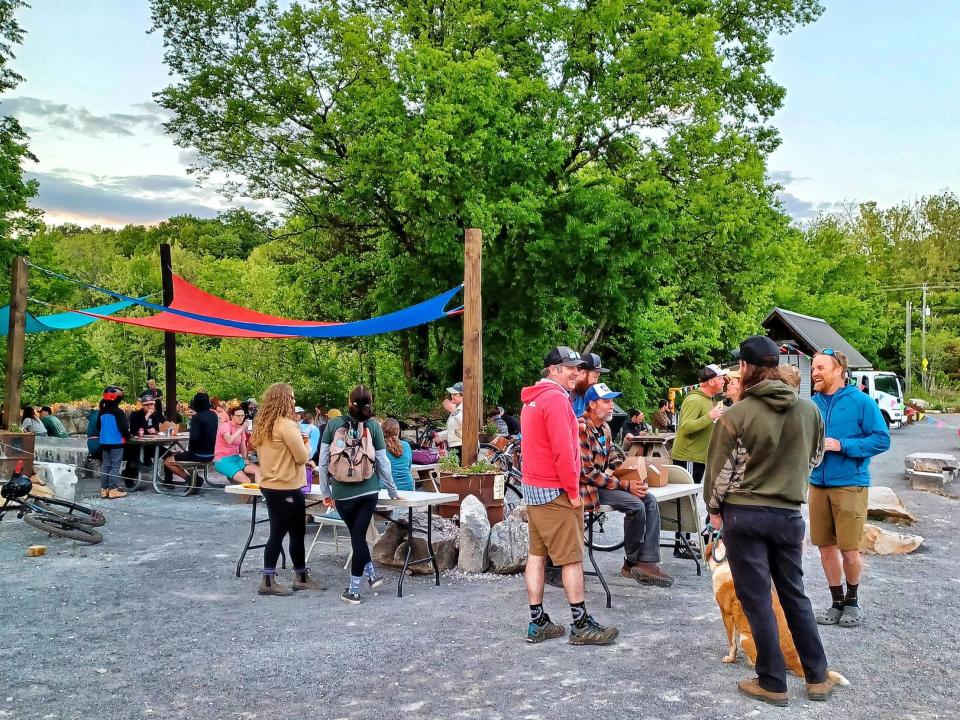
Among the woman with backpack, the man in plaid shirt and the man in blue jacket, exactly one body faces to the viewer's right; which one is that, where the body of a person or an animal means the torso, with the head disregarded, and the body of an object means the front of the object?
the man in plaid shirt

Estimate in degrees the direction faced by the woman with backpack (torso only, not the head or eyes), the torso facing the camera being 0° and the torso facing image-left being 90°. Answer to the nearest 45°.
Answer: approximately 180°

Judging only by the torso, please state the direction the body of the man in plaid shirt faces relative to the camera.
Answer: to the viewer's right

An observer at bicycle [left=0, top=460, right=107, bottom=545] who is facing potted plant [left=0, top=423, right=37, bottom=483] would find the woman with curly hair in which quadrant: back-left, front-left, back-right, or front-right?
back-right

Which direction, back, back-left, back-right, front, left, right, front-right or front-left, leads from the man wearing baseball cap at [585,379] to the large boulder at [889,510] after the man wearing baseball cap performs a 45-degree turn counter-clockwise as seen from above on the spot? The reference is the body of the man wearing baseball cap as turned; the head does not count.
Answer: front

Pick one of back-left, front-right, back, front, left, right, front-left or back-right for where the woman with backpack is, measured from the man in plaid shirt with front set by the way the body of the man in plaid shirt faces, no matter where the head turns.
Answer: back

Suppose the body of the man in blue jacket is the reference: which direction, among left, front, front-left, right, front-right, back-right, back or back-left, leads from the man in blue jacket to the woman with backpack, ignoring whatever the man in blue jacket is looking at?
front-right

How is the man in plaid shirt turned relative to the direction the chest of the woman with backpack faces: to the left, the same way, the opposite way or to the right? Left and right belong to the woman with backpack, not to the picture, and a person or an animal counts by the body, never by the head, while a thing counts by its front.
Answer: to the right

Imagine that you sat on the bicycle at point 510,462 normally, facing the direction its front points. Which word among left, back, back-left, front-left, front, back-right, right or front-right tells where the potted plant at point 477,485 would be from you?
front-left

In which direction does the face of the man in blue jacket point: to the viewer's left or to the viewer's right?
to the viewer's left

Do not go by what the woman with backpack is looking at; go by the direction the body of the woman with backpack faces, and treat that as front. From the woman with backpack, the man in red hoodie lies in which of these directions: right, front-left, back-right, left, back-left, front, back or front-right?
back-right

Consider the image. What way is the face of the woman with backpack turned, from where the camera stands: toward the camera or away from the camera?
away from the camera

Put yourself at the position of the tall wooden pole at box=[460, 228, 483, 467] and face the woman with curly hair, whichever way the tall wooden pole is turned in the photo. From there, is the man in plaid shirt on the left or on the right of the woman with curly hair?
left

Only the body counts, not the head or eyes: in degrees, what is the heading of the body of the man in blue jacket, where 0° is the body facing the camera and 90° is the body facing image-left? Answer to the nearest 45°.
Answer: approximately 45°
